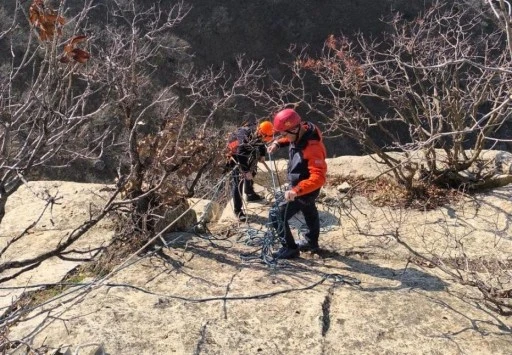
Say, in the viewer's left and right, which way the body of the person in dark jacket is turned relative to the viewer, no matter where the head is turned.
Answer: facing the viewer and to the right of the viewer

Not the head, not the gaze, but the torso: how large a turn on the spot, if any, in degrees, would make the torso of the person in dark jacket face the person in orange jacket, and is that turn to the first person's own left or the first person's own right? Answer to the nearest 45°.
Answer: approximately 45° to the first person's own right
